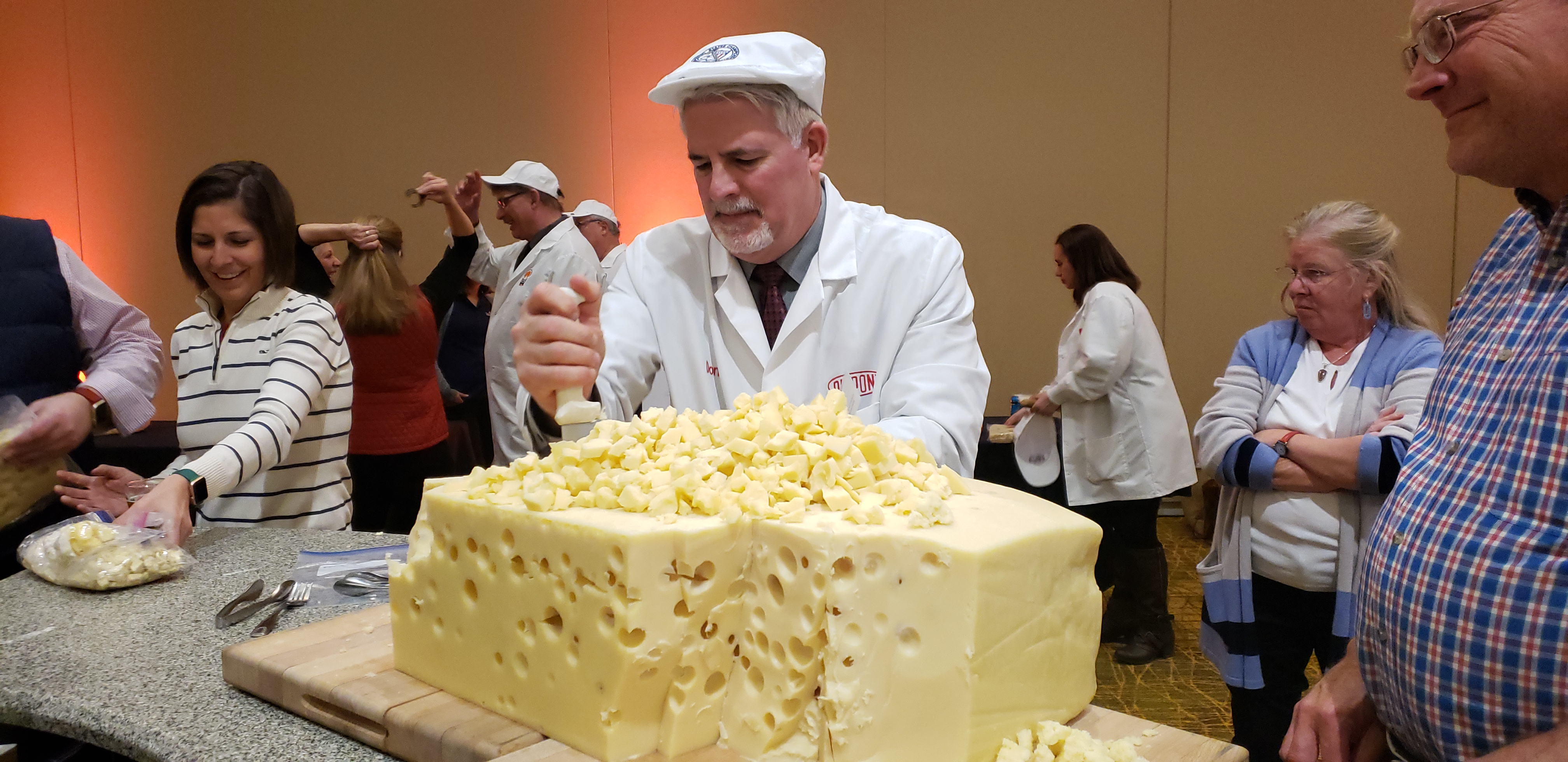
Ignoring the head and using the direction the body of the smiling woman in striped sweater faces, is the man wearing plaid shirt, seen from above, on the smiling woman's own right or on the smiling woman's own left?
on the smiling woman's own left

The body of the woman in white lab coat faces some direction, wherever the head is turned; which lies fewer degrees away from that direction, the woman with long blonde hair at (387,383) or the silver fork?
the woman with long blonde hair

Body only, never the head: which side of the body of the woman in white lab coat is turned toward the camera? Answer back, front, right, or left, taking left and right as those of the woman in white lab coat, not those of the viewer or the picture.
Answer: left

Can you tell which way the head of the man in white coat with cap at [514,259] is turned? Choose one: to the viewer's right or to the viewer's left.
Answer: to the viewer's left

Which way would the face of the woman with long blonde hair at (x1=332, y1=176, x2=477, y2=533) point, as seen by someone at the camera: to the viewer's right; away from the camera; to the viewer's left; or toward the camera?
away from the camera

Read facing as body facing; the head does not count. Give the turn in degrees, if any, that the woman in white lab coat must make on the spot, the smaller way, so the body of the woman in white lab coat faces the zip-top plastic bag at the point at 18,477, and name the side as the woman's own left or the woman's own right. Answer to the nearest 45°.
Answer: approximately 45° to the woman's own left

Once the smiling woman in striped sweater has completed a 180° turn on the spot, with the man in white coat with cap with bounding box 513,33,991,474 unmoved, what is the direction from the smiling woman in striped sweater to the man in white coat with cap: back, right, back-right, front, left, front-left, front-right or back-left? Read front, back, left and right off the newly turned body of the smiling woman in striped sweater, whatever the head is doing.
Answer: right

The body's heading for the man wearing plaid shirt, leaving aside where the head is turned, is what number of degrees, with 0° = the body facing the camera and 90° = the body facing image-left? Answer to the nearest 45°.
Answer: approximately 45°

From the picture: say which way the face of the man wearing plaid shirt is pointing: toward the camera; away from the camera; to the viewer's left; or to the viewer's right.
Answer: to the viewer's left
